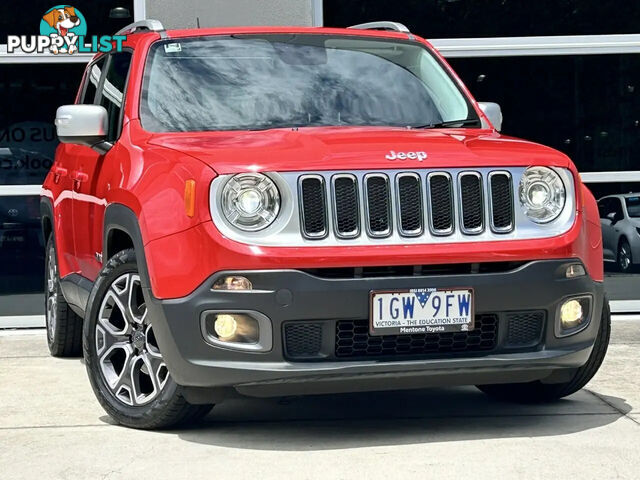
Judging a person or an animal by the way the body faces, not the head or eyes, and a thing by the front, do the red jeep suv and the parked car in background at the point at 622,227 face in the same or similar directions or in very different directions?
same or similar directions

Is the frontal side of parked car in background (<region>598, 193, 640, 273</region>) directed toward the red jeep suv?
no

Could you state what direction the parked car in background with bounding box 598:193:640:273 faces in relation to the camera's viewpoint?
facing the viewer and to the right of the viewer

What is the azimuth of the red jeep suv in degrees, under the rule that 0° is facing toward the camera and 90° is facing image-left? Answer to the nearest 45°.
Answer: approximately 315°

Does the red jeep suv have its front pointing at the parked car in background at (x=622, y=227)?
no
